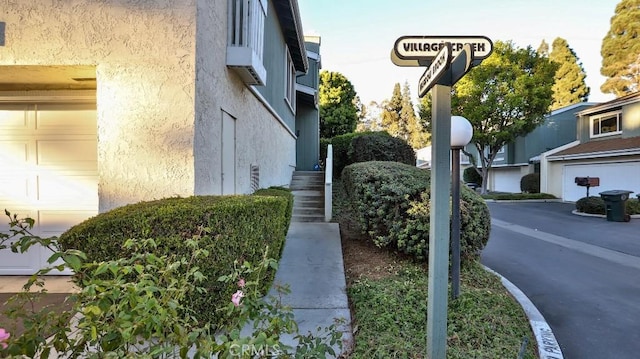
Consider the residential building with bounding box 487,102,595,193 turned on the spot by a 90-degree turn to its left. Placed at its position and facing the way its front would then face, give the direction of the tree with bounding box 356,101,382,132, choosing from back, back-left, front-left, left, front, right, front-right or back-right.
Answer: back

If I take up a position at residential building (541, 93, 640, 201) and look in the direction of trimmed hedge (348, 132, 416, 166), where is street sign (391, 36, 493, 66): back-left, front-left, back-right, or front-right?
front-left

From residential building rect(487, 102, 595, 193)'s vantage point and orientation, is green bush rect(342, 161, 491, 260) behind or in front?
in front

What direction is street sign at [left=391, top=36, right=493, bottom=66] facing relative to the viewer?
toward the camera

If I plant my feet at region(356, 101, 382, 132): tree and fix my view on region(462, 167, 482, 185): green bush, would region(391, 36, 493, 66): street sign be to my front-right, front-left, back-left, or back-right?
front-right

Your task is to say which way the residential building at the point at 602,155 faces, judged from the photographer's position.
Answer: facing the viewer and to the left of the viewer

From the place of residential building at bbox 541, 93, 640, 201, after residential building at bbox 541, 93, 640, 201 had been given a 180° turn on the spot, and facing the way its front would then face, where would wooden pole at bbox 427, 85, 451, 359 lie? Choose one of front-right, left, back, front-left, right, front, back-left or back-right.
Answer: back-right

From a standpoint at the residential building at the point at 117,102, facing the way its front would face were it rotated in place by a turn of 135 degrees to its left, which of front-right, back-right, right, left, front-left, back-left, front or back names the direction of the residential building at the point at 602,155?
front-right

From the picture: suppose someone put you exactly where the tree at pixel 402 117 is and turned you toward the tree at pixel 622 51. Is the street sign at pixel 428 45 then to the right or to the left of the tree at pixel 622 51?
right

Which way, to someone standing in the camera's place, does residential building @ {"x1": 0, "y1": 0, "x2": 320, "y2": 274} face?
facing the viewer

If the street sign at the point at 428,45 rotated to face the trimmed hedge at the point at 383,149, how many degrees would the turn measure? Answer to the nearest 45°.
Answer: approximately 180°

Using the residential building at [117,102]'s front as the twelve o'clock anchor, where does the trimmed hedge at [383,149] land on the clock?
The trimmed hedge is roughly at 8 o'clock from the residential building.

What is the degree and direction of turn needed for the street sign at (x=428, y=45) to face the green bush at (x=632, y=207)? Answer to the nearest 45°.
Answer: approximately 135° to its left

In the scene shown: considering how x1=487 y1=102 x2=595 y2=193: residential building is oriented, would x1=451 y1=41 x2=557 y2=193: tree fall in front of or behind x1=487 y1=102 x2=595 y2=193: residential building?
in front

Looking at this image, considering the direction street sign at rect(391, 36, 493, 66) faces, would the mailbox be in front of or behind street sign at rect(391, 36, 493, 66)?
behind

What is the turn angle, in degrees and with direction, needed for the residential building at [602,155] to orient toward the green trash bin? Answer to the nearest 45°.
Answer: approximately 45° to its left

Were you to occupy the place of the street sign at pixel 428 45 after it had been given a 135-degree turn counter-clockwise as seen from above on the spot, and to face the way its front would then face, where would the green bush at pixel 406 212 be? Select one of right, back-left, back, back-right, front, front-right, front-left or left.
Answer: front-left

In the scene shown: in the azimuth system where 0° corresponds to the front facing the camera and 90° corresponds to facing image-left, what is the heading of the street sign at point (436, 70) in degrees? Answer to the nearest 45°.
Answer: approximately 45°

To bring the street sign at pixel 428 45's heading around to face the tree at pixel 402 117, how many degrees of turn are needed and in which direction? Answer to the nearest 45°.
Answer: approximately 180°
